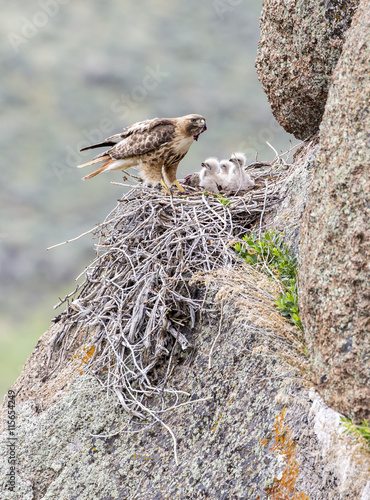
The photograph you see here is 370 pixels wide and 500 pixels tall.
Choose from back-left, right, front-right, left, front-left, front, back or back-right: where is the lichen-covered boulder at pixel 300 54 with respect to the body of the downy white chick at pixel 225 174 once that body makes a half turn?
front

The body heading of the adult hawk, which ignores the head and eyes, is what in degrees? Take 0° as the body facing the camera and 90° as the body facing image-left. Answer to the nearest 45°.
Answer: approximately 270°

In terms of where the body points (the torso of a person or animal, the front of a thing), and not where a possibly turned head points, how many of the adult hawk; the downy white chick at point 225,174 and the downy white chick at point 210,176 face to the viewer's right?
1

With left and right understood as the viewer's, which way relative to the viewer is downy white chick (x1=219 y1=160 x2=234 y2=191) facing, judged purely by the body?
facing the viewer and to the left of the viewer

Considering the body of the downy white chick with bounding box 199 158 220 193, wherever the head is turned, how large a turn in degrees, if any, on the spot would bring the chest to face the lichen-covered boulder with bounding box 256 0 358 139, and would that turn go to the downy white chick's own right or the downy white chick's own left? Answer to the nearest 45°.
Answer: approximately 180°

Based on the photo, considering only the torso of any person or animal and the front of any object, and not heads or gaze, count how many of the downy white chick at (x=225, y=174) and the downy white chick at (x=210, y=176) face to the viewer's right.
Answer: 0
